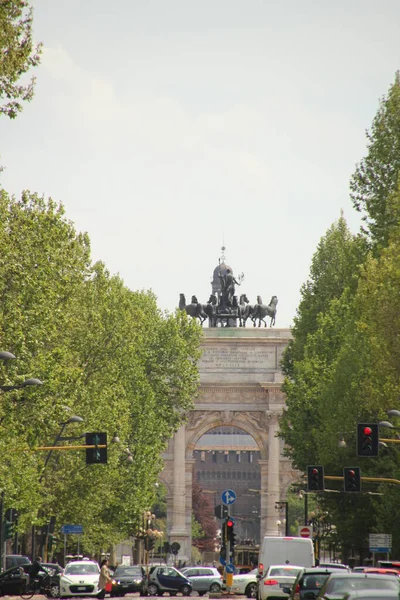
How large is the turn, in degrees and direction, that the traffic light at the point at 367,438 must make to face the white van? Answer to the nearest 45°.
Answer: approximately 135° to its right

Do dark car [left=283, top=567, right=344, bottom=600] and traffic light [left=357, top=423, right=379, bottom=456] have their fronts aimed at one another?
yes

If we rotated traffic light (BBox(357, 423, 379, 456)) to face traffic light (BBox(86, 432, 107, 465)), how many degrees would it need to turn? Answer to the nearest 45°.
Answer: approximately 90° to its right

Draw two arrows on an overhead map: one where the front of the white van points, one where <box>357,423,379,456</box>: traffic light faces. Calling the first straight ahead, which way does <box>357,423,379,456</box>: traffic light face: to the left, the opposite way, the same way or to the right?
the opposite way

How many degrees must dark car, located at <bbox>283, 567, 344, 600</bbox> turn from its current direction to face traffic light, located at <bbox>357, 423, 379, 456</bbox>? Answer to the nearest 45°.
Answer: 0° — it already faces it

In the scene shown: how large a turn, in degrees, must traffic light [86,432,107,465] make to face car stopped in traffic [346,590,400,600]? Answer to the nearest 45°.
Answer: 0° — it already faces it

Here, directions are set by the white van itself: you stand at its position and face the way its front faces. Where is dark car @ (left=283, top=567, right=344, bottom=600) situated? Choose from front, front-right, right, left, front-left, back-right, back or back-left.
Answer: back

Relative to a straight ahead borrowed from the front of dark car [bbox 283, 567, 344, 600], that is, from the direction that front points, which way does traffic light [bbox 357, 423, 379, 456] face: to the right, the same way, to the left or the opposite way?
the opposite way

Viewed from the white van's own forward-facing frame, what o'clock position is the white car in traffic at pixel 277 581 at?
The white car in traffic is roughly at 6 o'clock from the white van.

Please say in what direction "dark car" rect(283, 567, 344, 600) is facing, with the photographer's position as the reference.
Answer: facing away from the viewer

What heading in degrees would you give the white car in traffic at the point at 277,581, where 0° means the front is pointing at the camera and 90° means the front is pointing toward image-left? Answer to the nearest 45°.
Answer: approximately 180°

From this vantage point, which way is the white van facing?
away from the camera
